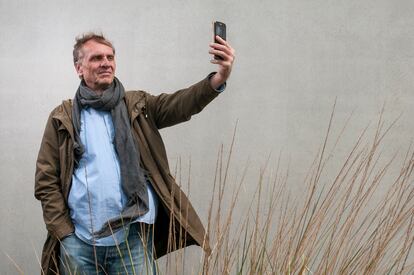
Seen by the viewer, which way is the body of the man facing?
toward the camera

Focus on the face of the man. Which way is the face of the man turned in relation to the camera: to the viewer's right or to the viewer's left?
to the viewer's right
